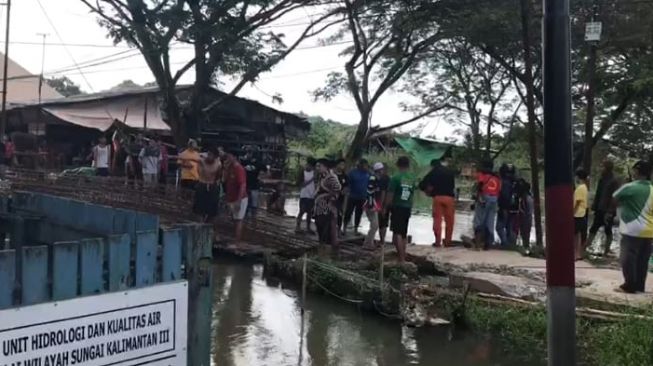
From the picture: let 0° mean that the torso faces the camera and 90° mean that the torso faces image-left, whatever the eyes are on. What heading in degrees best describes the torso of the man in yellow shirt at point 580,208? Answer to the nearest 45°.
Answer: approximately 90°

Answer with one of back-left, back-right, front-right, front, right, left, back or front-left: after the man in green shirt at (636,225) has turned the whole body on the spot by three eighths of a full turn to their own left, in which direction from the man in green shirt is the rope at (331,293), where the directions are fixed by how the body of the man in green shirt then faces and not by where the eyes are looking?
right

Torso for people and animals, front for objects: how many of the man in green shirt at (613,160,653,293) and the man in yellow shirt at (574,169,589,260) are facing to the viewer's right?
0

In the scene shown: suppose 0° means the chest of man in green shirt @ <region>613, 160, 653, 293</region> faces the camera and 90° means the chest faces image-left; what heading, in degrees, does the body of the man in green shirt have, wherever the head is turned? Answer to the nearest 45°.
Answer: approximately 135°

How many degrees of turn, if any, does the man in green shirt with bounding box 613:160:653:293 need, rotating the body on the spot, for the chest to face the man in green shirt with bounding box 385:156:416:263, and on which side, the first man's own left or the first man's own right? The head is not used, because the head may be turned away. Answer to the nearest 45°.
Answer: approximately 45° to the first man's own left

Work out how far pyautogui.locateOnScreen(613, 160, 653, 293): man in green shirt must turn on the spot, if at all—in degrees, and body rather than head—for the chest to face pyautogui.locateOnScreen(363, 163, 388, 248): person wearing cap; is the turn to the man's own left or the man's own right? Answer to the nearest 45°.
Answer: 0° — they already face them

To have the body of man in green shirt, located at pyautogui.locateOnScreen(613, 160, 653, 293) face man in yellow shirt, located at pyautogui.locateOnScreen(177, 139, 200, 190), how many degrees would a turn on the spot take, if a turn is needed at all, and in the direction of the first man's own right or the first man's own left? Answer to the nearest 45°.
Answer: approximately 45° to the first man's own left

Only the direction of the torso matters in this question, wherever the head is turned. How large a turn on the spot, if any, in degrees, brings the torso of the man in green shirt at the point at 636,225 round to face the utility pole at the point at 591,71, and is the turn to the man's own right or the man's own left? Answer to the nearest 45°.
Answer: approximately 45° to the man's own right

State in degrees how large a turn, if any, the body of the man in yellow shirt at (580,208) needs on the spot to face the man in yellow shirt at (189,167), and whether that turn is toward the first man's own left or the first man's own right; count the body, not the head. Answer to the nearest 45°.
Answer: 0° — they already face them
